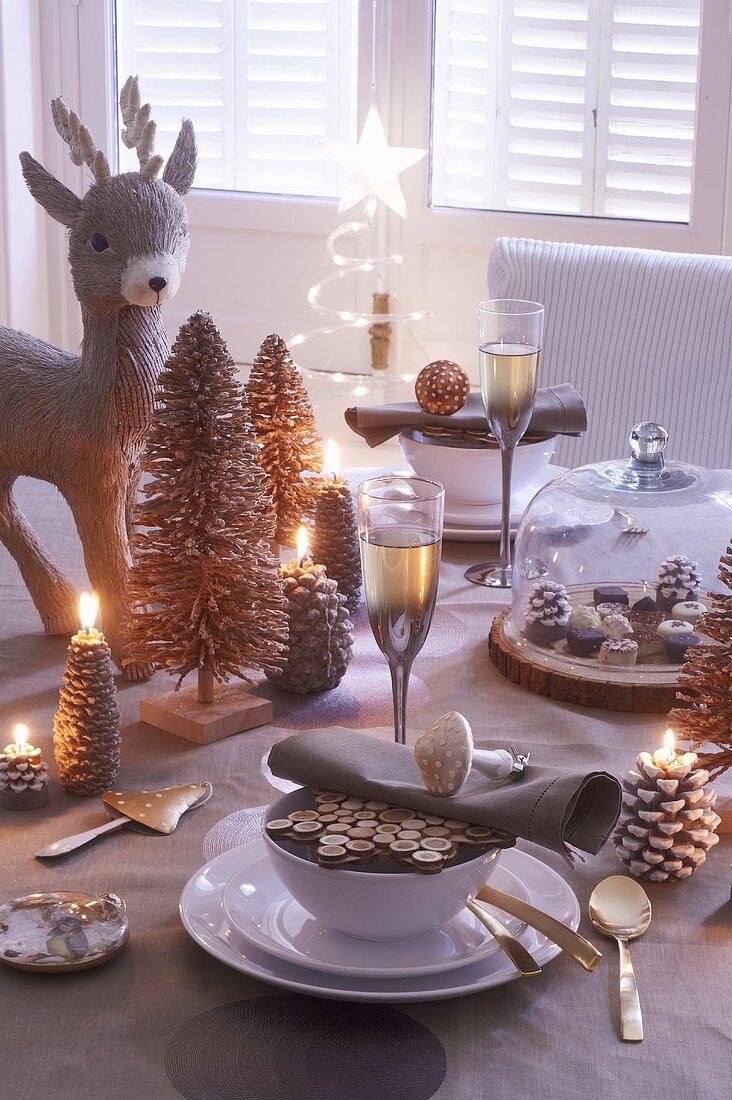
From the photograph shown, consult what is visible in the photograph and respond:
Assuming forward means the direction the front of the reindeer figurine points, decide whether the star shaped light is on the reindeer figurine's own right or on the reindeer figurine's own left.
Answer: on the reindeer figurine's own left

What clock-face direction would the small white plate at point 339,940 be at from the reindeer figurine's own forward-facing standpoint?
The small white plate is roughly at 1 o'clock from the reindeer figurine.

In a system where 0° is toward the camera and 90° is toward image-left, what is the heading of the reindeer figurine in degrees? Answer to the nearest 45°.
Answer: approximately 315°

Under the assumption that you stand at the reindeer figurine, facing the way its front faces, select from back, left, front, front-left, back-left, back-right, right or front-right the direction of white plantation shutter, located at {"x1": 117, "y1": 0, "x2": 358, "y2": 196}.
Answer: back-left

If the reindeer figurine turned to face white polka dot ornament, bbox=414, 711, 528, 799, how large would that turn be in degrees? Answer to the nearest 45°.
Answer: approximately 45° to its right

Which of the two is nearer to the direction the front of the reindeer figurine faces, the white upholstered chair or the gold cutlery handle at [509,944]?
the gold cutlery handle

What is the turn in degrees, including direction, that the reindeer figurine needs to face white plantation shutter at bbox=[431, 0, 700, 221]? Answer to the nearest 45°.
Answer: approximately 90° to its left
